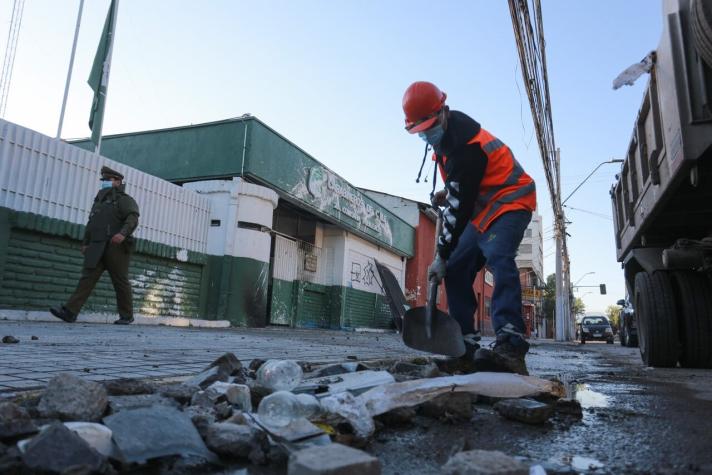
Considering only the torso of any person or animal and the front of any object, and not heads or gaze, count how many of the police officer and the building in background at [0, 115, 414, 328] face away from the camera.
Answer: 0

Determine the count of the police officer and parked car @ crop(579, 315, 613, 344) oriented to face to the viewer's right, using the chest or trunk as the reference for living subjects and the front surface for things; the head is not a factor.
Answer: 0

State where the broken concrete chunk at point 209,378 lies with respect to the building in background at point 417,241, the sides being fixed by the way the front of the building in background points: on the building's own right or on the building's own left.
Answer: on the building's own right

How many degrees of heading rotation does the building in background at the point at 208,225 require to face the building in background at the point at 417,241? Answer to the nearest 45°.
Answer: approximately 90° to its left

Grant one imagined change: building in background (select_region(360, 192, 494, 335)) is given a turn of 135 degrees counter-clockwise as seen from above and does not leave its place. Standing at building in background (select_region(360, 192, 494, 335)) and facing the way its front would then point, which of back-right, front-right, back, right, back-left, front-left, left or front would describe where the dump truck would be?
back

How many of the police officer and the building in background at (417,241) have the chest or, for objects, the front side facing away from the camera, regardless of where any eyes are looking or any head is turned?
0

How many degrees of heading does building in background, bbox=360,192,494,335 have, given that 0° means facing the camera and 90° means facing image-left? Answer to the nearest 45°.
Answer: approximately 315°

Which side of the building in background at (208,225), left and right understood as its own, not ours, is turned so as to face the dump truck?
front
